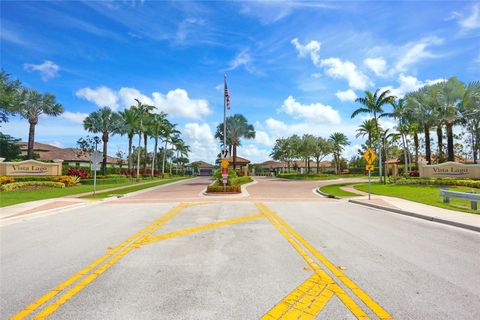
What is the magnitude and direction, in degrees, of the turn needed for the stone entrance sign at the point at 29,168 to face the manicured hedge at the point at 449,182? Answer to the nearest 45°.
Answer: approximately 45° to its left

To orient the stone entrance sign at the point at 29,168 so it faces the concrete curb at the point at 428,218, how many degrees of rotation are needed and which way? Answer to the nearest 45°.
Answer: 0° — it already faces it

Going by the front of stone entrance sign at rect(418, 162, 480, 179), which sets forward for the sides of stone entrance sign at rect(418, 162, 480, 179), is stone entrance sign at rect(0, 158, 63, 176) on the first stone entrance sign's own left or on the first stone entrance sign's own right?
on the first stone entrance sign's own right

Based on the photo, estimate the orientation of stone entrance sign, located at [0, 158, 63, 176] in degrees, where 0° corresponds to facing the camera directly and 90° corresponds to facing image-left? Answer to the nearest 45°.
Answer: approximately 0°

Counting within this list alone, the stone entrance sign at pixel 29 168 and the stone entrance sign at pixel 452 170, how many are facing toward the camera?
2

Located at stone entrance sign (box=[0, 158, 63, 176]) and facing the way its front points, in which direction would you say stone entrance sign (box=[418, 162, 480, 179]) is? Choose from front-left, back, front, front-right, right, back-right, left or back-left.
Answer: front-left

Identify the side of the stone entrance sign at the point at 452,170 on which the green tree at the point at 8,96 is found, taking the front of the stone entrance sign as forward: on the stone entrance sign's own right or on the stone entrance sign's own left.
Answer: on the stone entrance sign's own right

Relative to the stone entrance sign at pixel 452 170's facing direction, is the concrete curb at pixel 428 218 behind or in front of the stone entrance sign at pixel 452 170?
in front

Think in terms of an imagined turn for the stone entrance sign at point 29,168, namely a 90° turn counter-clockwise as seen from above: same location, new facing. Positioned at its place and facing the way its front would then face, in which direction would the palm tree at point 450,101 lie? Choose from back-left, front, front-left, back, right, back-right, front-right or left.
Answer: front-right

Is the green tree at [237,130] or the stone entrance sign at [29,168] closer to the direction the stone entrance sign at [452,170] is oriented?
the stone entrance sign
